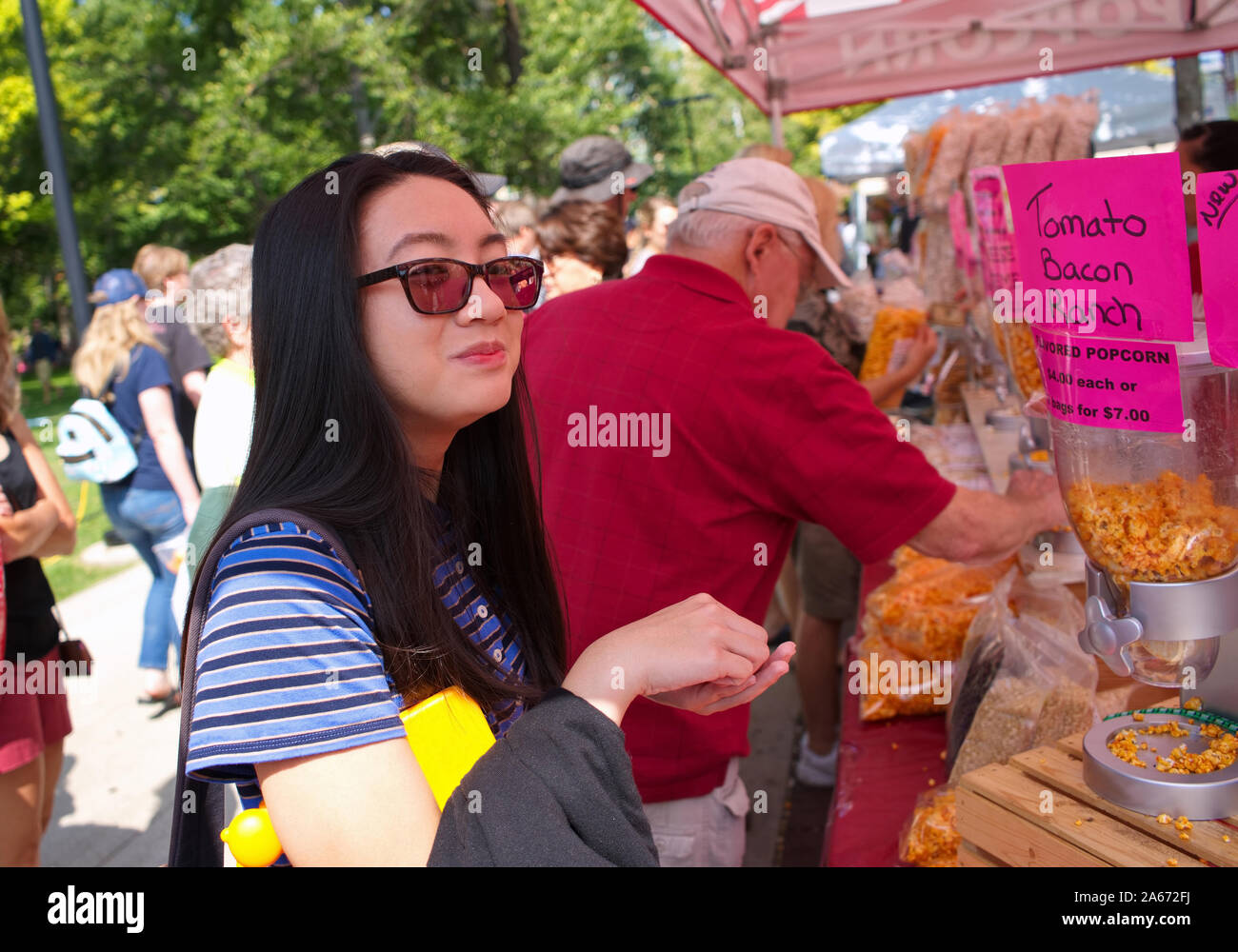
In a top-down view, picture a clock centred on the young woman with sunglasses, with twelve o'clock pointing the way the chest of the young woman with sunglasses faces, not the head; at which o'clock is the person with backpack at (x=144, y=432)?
The person with backpack is roughly at 7 o'clock from the young woman with sunglasses.

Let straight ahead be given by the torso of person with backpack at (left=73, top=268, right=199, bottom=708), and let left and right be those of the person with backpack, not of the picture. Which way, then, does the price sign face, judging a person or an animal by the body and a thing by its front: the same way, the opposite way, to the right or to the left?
the opposite way

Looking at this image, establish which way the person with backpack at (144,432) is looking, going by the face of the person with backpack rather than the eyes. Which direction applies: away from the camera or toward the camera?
away from the camera

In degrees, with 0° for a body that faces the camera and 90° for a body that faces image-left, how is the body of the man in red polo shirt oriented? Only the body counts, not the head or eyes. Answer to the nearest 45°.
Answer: approximately 225°

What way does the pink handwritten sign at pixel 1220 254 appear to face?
toward the camera

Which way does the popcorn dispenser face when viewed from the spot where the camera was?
facing the viewer and to the left of the viewer

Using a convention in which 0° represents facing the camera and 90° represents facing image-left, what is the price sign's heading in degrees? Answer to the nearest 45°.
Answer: approximately 0°

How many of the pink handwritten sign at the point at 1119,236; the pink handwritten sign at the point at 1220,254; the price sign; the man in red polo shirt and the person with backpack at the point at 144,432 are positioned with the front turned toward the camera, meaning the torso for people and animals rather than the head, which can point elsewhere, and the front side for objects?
3

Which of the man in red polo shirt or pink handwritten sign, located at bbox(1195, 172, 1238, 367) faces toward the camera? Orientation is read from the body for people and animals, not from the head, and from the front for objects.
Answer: the pink handwritten sign

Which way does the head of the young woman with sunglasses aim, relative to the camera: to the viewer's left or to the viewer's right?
to the viewer's right

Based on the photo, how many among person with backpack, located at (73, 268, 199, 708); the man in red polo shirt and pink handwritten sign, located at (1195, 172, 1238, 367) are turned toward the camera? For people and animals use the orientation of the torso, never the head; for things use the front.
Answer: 1

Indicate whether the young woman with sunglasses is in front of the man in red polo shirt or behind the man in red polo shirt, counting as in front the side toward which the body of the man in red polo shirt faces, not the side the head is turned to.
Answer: behind

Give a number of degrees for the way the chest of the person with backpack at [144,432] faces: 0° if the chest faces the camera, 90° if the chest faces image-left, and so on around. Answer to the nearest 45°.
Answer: approximately 225°

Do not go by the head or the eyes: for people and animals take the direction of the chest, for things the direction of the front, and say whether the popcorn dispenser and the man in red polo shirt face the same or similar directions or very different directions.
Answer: very different directions

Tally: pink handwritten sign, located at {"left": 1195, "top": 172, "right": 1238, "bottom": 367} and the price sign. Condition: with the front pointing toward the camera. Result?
2

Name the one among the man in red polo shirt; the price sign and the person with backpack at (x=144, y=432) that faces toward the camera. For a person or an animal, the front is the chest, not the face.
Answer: the price sign

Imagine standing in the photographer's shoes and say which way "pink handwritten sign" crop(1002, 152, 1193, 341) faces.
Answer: facing the viewer
